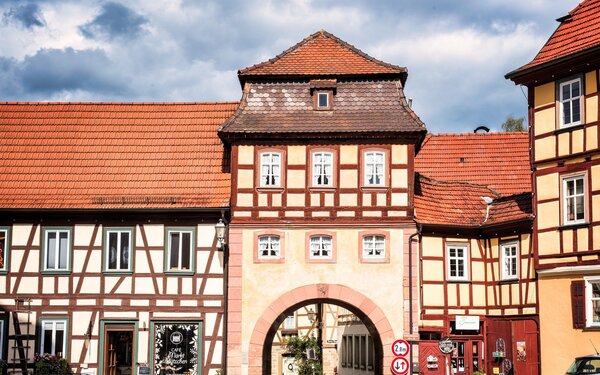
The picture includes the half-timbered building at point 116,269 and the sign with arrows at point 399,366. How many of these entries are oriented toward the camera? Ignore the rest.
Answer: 2

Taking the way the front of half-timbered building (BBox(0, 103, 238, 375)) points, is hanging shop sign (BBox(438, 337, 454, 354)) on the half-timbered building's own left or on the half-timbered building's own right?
on the half-timbered building's own left

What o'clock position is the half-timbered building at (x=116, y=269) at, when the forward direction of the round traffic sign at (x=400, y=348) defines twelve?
The half-timbered building is roughly at 4 o'clock from the round traffic sign.

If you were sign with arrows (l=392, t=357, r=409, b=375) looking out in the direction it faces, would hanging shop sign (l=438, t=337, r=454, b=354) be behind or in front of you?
behind

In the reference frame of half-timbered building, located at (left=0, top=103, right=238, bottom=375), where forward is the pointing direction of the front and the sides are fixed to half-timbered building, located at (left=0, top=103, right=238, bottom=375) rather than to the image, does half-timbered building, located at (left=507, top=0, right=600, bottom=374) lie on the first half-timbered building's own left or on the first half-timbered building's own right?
on the first half-timbered building's own left

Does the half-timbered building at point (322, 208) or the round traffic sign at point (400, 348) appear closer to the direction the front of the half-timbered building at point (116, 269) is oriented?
the round traffic sign

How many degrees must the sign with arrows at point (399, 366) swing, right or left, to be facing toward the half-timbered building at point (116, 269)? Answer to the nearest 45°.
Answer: approximately 135° to its right
